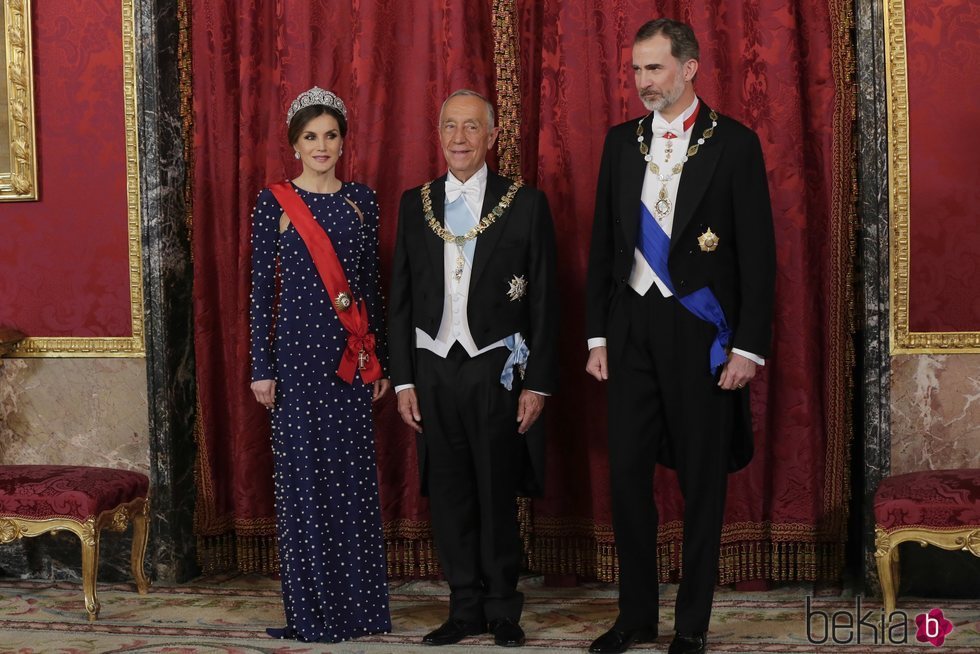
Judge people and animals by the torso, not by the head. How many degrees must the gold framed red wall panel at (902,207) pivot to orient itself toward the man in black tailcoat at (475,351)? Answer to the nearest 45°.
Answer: approximately 45° to its right

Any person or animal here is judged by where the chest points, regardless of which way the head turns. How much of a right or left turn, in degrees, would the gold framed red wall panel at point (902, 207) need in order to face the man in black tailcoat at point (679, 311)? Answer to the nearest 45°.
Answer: approximately 45° to its right

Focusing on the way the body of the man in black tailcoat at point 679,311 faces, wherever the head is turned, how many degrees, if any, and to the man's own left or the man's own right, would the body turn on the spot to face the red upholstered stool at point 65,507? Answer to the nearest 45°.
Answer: approximately 45° to the man's own right

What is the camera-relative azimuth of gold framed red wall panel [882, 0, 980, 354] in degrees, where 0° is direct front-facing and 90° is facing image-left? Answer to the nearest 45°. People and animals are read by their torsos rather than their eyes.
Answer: approximately 0°

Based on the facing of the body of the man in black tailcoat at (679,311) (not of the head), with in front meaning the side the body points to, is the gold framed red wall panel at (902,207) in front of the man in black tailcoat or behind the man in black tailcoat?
behind

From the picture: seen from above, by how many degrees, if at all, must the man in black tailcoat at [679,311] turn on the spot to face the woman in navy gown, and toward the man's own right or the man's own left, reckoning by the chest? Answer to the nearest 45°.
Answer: approximately 45° to the man's own right

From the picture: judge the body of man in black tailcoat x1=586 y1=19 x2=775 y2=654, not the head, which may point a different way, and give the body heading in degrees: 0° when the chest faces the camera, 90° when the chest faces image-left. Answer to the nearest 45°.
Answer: approximately 45°
